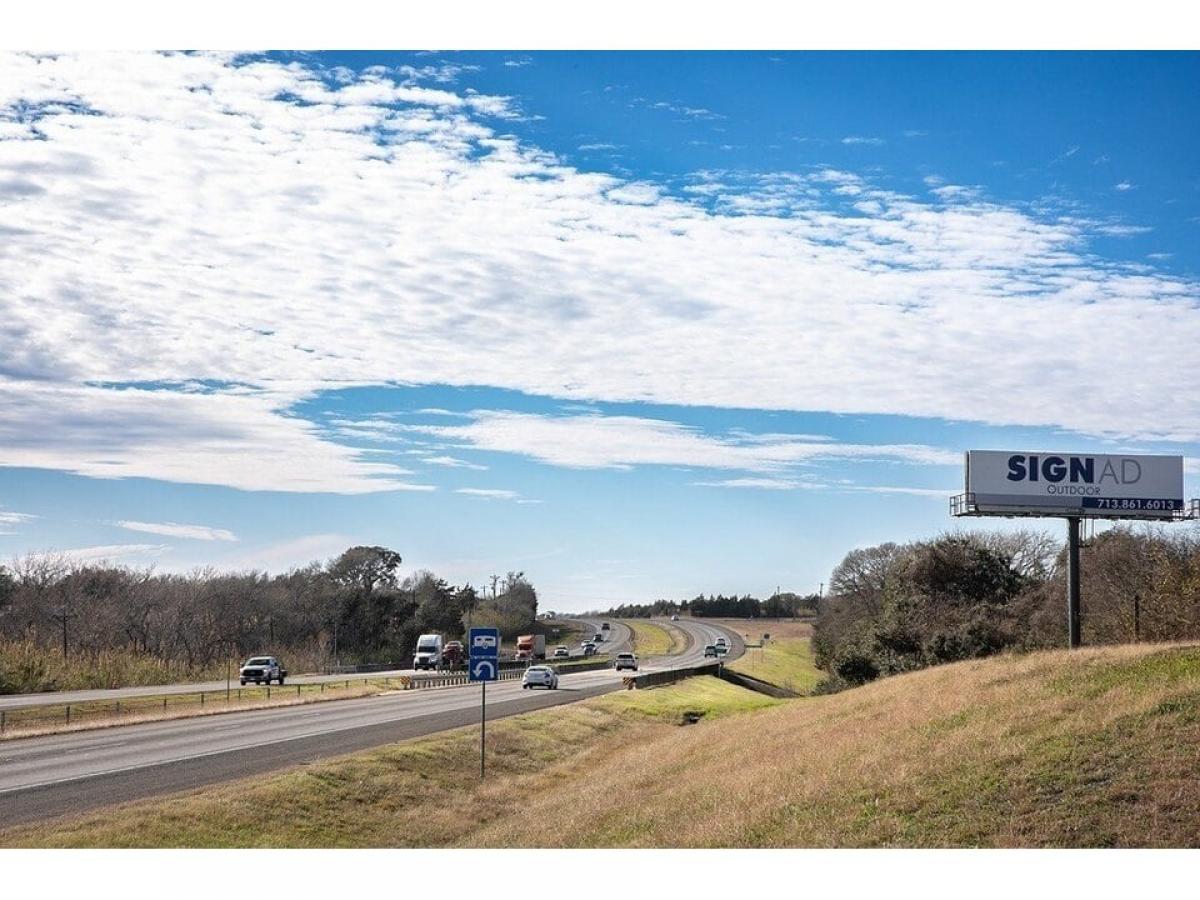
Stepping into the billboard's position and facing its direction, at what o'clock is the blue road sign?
The blue road sign is roughly at 1 o'clock from the billboard.

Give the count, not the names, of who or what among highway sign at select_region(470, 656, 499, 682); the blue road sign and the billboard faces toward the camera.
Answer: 3

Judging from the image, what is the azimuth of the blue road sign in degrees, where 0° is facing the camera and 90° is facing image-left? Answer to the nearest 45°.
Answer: approximately 0°

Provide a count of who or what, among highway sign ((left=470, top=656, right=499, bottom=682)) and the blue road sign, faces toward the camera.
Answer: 2
